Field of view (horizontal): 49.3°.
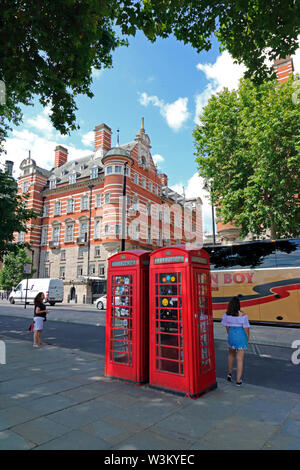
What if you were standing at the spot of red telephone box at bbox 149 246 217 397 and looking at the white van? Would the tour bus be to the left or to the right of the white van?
right

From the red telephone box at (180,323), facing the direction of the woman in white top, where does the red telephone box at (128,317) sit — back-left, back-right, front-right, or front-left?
back-left

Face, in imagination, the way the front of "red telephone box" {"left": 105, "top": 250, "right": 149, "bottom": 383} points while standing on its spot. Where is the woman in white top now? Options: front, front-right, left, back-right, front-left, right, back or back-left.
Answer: back-left

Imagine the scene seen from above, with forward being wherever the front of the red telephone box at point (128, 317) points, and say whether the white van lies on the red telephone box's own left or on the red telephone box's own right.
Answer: on the red telephone box's own right

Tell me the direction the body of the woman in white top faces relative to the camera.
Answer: away from the camera

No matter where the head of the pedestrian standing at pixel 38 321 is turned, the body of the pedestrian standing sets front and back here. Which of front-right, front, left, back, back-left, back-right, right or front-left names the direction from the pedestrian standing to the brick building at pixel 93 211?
left
